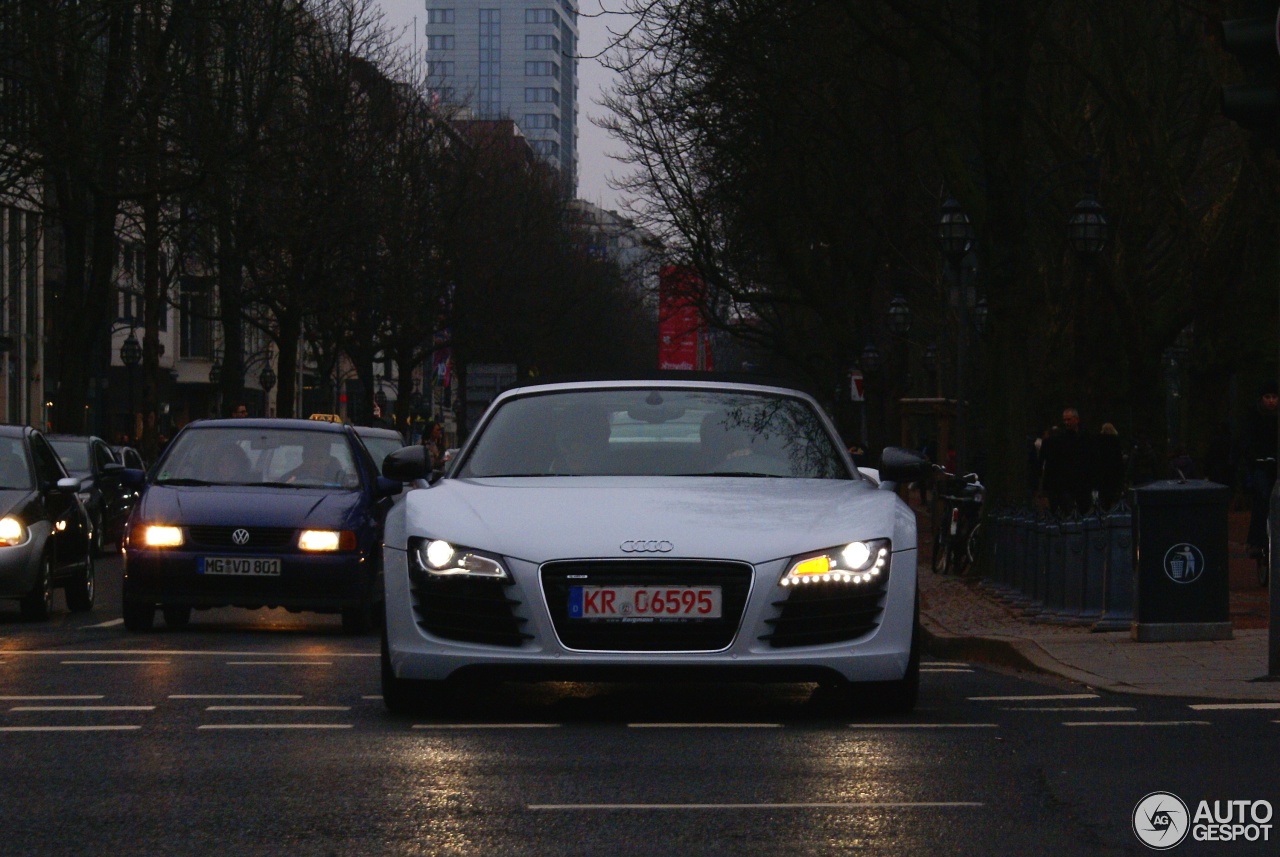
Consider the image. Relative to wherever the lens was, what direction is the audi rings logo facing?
facing the viewer

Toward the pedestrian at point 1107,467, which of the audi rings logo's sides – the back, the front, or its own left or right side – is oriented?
back

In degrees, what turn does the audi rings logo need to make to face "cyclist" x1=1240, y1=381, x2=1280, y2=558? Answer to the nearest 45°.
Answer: approximately 135° to its left

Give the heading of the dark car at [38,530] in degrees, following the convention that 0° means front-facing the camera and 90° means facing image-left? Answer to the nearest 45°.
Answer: approximately 45°

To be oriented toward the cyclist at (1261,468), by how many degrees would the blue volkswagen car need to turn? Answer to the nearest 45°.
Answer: approximately 90° to its left

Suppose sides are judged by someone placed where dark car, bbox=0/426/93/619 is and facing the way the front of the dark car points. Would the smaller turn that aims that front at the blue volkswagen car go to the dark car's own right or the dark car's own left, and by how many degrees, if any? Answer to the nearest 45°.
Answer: approximately 90° to the dark car's own left

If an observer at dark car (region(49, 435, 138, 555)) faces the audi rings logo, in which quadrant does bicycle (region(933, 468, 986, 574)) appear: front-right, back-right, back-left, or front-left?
front-left

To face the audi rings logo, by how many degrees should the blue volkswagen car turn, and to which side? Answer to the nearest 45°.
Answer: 0° — it already faces it

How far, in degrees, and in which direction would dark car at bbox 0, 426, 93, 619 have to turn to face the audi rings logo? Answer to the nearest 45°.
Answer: approximately 45° to its left

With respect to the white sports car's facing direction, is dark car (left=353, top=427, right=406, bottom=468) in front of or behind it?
behind

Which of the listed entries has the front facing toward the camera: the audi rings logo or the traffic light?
the audi rings logo

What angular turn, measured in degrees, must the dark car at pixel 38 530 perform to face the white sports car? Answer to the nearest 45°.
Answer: approximately 45° to its left

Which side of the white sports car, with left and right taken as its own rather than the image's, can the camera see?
front
